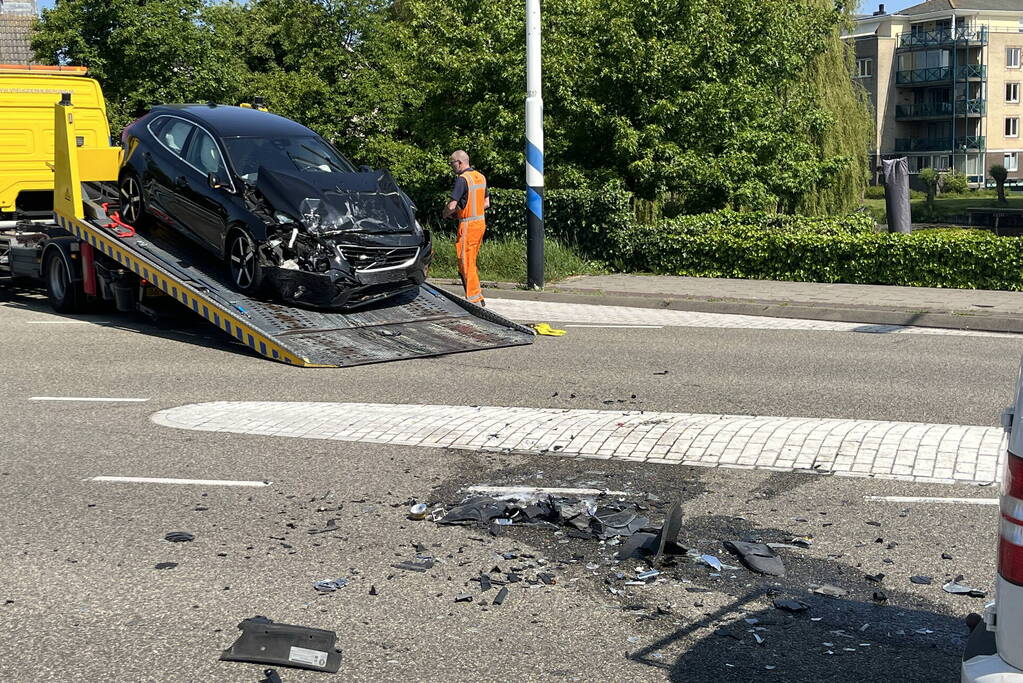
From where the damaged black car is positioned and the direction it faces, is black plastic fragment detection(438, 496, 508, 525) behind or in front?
in front

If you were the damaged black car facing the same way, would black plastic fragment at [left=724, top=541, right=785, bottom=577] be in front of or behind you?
in front

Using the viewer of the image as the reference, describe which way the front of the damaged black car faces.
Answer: facing the viewer and to the right of the viewer

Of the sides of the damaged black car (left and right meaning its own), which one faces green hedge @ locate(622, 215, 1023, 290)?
left

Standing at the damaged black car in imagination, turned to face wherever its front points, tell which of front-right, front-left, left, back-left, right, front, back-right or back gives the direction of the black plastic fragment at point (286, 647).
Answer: front-right

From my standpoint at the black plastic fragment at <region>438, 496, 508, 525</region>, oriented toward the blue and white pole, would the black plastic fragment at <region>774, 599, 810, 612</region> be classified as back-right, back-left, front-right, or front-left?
back-right

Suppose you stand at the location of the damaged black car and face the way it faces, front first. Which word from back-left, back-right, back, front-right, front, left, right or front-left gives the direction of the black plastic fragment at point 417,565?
front-right

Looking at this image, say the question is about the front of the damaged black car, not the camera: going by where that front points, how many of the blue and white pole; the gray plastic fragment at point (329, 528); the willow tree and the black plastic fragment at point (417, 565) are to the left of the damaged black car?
2

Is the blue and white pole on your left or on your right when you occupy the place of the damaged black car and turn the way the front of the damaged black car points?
on your left

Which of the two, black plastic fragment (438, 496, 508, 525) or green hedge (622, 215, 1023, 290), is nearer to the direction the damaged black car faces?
the black plastic fragment

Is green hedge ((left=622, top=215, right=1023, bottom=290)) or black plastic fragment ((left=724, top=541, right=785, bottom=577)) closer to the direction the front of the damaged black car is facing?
the black plastic fragment

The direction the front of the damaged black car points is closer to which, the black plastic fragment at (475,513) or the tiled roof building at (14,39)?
the black plastic fragment

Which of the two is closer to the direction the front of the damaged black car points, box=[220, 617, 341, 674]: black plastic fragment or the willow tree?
the black plastic fragment
